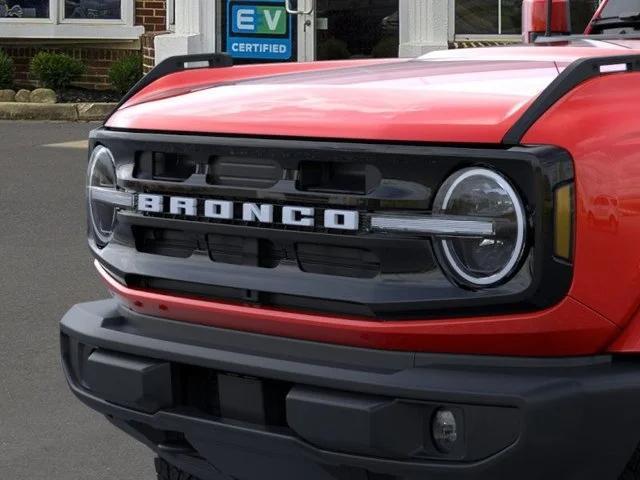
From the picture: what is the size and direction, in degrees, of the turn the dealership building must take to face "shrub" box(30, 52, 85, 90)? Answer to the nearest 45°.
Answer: approximately 90° to its right

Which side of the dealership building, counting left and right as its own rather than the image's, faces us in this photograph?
front

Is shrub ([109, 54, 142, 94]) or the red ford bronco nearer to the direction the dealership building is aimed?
the red ford bronco

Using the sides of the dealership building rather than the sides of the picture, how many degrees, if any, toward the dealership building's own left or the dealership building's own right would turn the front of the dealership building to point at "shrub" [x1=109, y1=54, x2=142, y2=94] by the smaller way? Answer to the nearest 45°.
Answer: approximately 90° to the dealership building's own right

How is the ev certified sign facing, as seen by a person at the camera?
facing the viewer

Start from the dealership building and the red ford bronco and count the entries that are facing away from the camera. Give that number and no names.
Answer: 0

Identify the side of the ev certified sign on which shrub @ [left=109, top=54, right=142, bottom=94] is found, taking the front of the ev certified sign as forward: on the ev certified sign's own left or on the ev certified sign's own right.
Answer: on the ev certified sign's own right

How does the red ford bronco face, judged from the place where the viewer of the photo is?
facing the viewer and to the left of the viewer

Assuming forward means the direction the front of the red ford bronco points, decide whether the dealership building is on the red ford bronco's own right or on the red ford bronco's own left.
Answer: on the red ford bronco's own right

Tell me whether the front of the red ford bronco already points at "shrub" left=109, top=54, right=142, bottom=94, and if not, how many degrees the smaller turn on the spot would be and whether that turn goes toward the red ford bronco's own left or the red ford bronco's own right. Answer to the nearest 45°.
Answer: approximately 135° to the red ford bronco's own right

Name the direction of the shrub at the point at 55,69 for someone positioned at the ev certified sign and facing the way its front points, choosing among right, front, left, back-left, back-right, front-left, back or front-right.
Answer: right

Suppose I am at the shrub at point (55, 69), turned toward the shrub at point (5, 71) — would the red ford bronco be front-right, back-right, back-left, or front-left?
back-left

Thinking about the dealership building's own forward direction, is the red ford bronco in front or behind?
in front

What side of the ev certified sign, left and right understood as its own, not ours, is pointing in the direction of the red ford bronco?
front

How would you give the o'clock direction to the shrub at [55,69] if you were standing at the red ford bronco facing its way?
The shrub is roughly at 4 o'clock from the red ford bronco.
